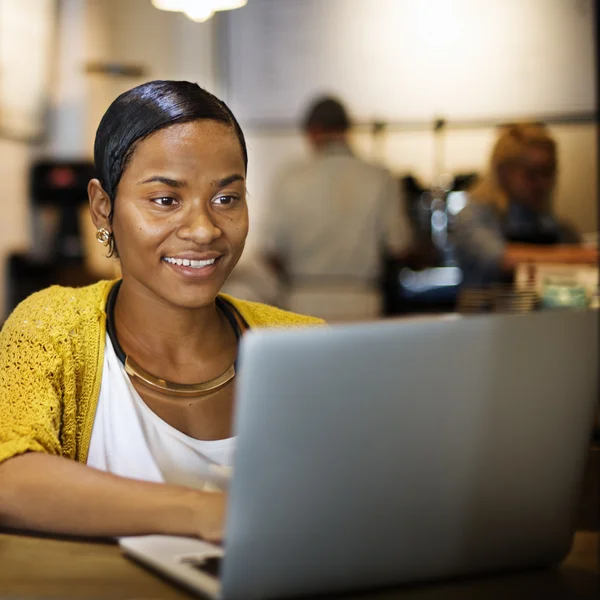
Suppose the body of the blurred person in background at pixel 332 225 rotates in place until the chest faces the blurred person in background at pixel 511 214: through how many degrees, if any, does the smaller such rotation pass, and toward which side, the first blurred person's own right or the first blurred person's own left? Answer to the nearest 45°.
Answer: approximately 135° to the first blurred person's own right

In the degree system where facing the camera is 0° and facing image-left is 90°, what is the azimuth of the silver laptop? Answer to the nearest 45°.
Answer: approximately 135°

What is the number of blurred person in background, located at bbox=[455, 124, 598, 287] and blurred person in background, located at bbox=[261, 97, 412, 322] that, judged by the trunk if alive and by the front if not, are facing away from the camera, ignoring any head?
1

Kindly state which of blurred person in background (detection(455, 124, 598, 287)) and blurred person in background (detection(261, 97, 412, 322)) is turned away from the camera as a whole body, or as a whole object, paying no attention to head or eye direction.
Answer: blurred person in background (detection(261, 97, 412, 322))

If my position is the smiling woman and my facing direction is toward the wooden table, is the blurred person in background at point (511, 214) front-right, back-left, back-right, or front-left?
back-left

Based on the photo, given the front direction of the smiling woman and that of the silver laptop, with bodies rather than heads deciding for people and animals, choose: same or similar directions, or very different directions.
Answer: very different directions

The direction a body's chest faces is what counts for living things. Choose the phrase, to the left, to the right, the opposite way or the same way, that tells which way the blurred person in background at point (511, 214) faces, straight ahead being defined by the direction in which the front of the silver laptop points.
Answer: the opposite way

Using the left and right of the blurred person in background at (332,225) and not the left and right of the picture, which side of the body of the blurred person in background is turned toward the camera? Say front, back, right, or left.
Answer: back
